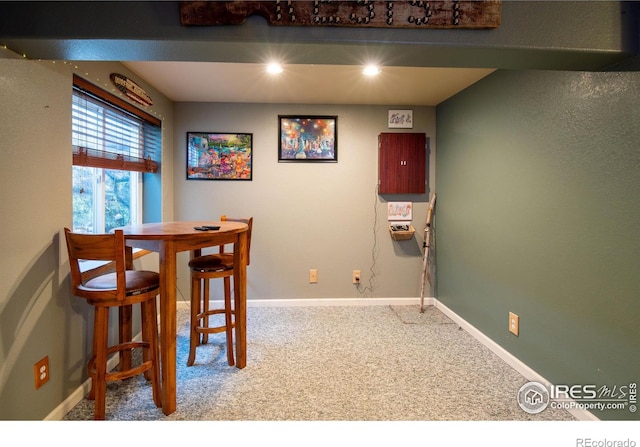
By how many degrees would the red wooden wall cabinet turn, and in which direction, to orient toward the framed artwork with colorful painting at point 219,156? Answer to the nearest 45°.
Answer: approximately 90° to its right

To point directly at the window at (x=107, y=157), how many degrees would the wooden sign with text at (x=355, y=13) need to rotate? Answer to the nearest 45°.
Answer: approximately 135° to its right

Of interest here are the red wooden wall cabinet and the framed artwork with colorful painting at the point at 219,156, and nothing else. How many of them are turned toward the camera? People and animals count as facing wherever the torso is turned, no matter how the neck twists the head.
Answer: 2

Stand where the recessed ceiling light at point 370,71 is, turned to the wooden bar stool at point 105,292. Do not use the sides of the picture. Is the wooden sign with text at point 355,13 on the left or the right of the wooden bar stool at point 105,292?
left

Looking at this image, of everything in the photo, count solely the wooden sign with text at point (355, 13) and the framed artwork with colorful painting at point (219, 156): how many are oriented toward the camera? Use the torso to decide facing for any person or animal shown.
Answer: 2

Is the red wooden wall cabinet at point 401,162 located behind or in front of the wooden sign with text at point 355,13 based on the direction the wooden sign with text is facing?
behind

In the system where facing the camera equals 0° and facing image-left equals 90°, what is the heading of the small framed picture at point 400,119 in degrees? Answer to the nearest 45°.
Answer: approximately 0°
